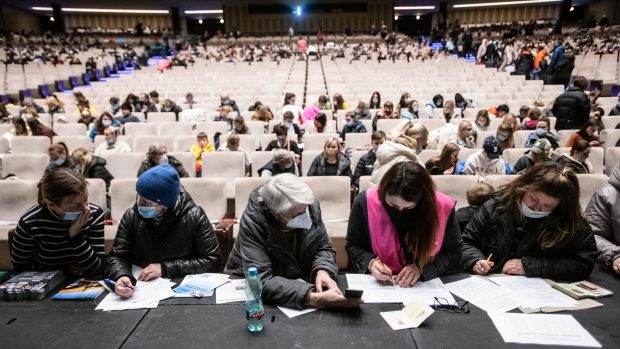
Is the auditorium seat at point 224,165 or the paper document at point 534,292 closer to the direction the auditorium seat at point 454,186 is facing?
the paper document

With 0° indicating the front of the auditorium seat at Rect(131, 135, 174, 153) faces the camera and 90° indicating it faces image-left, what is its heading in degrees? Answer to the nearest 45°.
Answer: approximately 0°

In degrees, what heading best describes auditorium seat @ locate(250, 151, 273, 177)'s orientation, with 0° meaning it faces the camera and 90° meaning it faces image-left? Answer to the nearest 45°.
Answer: approximately 0°

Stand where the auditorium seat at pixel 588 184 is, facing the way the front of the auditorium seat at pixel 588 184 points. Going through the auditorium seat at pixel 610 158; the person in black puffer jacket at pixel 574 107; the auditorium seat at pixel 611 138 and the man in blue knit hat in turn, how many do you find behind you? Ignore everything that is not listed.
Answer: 3

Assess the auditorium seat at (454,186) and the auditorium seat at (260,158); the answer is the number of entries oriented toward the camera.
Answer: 2

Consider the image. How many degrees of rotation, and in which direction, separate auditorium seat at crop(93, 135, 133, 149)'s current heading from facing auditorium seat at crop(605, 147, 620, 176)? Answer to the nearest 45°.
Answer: approximately 45° to its left

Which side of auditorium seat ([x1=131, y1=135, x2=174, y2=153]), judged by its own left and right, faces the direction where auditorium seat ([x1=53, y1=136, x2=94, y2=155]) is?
right

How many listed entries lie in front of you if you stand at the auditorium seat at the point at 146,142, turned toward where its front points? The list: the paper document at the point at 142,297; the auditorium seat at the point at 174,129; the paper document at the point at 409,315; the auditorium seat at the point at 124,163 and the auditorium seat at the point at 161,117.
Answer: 3

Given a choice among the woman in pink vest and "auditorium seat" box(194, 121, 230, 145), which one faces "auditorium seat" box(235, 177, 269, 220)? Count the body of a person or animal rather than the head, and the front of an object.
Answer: "auditorium seat" box(194, 121, 230, 145)
